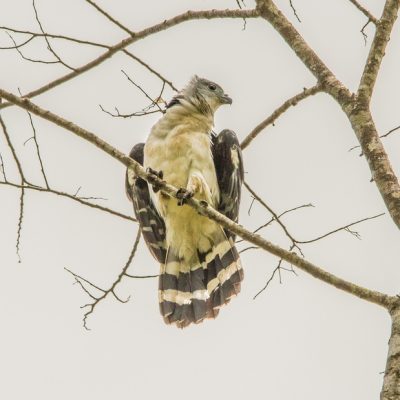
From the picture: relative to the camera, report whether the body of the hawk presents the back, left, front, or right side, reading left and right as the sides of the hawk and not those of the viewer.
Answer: front

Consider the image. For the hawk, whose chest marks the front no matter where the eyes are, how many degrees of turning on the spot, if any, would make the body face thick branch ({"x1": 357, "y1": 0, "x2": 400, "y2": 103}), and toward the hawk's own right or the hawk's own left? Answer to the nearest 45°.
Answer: approximately 45° to the hawk's own left

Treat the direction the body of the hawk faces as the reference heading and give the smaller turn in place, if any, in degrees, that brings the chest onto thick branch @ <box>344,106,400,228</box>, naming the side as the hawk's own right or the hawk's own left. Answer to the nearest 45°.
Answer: approximately 45° to the hawk's own left
